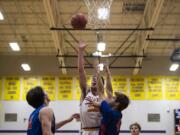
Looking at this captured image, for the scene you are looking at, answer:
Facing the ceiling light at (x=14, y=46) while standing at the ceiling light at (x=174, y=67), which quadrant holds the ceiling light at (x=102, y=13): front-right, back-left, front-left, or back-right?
front-left

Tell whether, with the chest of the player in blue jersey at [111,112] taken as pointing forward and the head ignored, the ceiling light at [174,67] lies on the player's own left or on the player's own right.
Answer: on the player's own right

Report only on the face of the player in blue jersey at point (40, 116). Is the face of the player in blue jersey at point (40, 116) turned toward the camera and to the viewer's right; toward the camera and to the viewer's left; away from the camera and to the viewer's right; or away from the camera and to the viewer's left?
away from the camera and to the viewer's right

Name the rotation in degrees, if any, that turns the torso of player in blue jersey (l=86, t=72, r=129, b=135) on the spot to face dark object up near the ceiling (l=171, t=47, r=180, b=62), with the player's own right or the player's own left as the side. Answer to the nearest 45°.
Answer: approximately 90° to the player's own right

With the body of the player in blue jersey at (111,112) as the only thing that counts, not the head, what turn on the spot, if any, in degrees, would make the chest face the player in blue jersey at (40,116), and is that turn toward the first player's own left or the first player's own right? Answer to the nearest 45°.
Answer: approximately 45° to the first player's own left
